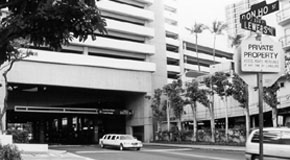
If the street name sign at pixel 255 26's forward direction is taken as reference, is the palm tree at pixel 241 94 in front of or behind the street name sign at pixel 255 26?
behind

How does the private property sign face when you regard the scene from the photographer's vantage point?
facing the viewer

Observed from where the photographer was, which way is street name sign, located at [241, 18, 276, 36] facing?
facing the viewer and to the right of the viewer

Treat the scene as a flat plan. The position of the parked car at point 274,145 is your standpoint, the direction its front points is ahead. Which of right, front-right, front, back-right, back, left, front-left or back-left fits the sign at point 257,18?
right
